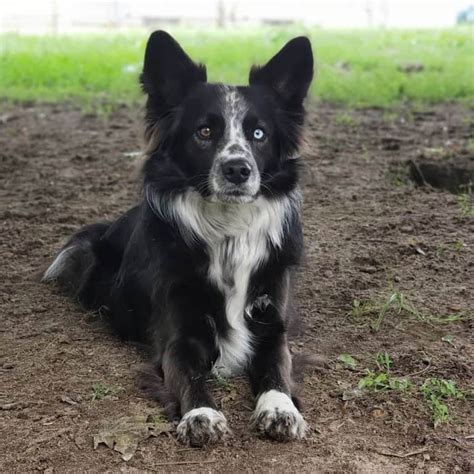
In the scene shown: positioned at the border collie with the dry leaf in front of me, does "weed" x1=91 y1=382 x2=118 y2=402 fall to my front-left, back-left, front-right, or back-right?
front-right

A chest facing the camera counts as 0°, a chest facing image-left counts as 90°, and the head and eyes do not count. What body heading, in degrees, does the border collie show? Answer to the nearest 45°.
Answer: approximately 315°

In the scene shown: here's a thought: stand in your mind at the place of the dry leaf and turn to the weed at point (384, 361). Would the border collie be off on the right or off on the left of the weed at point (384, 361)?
left

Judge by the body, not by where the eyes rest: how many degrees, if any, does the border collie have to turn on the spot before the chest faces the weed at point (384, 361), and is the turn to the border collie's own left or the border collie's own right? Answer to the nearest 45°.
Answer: approximately 45° to the border collie's own left

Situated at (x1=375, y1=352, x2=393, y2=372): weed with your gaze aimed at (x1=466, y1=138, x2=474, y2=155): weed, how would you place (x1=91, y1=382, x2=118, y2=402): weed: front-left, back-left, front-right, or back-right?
back-left

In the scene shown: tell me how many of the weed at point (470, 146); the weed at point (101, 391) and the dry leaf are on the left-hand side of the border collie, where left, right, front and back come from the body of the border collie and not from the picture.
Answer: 1

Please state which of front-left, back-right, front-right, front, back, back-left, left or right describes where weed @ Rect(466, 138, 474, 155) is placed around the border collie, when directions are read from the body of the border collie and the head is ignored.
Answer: left

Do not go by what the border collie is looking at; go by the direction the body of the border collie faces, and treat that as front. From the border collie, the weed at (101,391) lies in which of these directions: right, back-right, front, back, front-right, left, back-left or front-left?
right
